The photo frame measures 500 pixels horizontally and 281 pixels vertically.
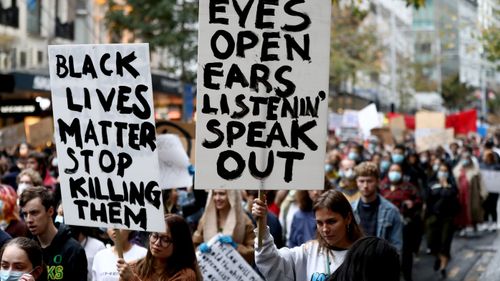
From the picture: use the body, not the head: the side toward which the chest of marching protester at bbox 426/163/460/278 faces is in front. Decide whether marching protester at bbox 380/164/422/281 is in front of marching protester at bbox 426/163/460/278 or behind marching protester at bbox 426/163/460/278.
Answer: in front

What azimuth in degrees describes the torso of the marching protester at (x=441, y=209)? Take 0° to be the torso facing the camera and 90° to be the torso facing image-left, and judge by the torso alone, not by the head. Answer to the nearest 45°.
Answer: approximately 0°

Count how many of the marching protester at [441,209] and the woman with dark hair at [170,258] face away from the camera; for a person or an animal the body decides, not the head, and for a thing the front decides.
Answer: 0

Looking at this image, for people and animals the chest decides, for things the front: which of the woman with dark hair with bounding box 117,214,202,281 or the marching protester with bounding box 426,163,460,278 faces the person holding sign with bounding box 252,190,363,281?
the marching protester

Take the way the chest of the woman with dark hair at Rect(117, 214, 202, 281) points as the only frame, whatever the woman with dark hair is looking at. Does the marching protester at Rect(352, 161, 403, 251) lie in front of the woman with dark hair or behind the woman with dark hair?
behind

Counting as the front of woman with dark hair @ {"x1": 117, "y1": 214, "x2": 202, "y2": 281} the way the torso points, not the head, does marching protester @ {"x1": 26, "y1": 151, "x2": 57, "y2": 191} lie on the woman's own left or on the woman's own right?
on the woman's own right

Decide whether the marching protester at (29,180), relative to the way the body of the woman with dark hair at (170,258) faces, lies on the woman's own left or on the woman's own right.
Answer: on the woman's own right

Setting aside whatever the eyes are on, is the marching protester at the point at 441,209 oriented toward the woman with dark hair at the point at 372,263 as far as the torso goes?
yes

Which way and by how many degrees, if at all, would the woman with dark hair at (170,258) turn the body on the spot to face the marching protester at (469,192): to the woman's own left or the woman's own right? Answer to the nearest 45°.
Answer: approximately 180°

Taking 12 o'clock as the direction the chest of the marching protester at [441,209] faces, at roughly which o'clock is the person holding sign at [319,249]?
The person holding sign is roughly at 12 o'clock from the marching protester.

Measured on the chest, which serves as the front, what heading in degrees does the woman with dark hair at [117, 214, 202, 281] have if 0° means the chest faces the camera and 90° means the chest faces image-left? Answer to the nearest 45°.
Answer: approximately 45°

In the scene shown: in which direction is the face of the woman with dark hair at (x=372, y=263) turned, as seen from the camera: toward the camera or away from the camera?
away from the camera

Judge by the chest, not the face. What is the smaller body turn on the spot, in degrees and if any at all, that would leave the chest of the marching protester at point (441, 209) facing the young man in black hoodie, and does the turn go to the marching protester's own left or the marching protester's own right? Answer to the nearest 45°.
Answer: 0° — they already face them

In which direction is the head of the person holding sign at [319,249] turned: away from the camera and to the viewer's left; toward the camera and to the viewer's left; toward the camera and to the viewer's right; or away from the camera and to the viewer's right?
toward the camera and to the viewer's left
